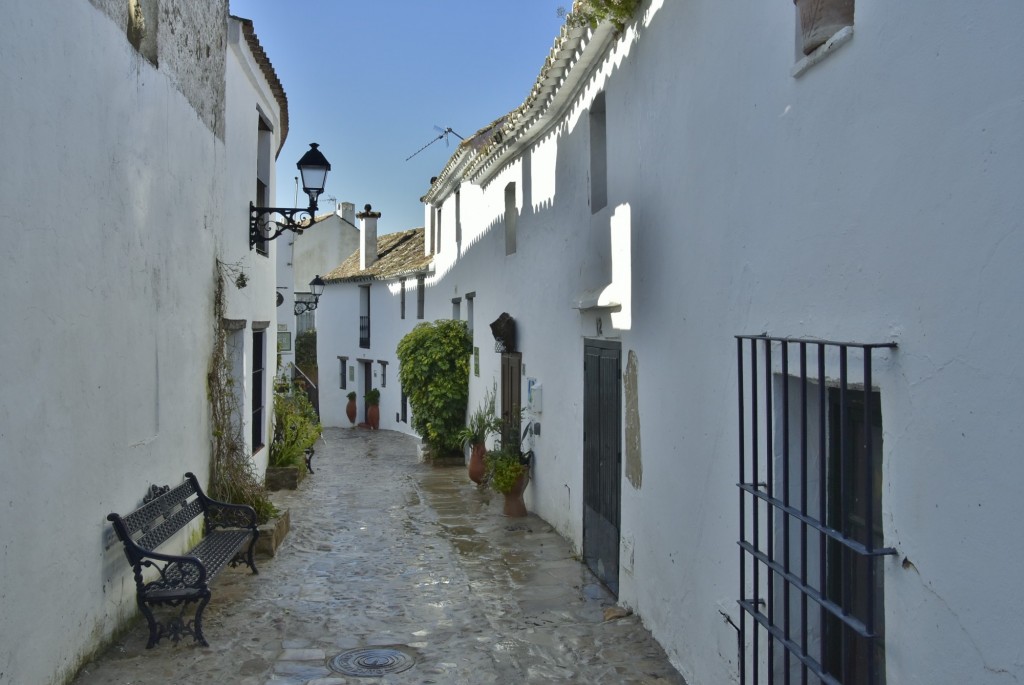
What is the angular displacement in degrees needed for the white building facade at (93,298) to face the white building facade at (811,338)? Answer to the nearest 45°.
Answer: approximately 45° to its right

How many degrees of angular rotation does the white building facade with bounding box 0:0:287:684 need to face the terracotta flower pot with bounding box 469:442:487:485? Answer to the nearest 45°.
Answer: approximately 45° to its left

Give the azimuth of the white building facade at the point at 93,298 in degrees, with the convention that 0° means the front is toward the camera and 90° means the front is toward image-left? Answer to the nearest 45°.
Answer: approximately 270°

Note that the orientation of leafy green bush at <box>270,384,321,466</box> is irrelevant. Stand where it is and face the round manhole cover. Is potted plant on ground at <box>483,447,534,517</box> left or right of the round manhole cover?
left

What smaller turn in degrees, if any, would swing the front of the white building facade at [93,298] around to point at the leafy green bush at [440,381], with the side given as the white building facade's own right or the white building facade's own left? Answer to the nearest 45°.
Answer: approximately 45° to the white building facade's own left

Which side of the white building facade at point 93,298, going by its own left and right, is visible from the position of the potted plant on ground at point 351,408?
left

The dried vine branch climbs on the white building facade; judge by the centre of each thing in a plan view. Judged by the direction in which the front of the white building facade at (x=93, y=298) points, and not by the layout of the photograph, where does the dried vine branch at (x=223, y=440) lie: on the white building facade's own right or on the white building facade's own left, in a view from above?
on the white building facade's own left

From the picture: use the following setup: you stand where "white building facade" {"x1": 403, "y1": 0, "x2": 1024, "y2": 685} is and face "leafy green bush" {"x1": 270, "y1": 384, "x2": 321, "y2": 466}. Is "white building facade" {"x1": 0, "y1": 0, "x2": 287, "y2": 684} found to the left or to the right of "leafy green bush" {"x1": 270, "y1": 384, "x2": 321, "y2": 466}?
left

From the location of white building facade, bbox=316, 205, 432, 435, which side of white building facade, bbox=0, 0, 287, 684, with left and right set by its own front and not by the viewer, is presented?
left

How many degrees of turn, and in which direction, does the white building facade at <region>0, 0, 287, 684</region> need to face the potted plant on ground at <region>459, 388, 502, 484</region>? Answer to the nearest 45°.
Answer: approximately 45° to its left

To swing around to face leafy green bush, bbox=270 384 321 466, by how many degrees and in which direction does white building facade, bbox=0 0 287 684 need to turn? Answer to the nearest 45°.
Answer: approximately 90° to its left
